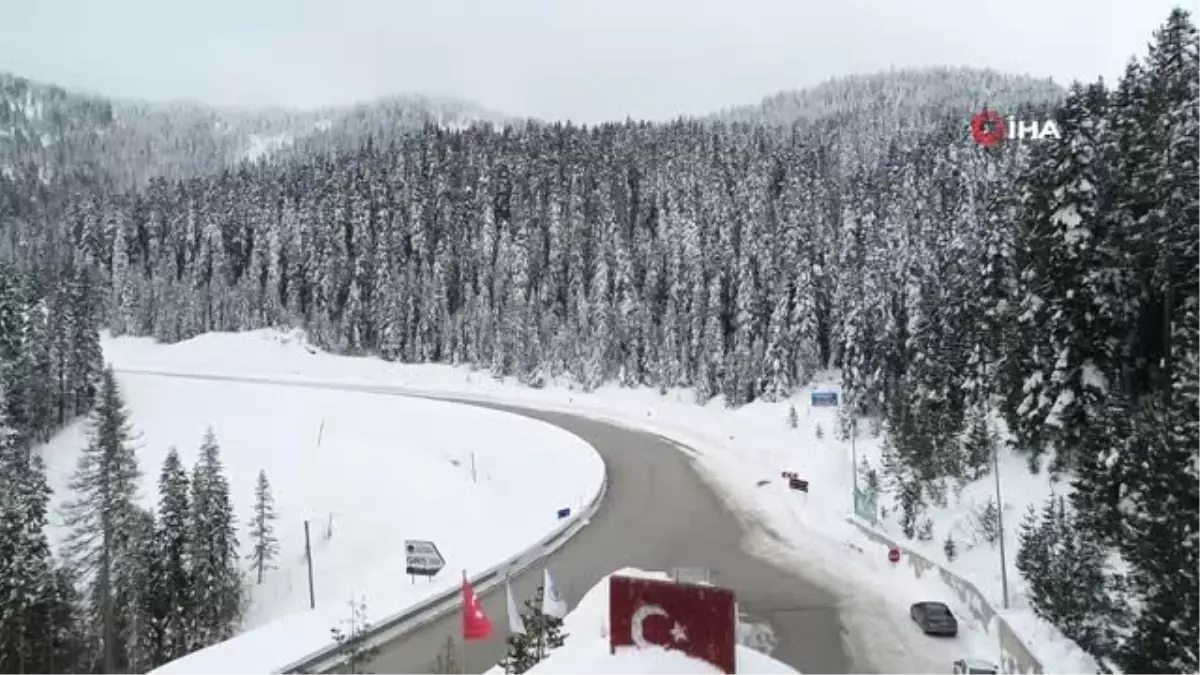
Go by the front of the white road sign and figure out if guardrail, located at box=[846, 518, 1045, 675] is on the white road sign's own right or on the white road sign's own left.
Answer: on the white road sign's own left

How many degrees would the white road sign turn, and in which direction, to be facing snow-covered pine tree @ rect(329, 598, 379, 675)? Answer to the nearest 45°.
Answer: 0° — it already faces it

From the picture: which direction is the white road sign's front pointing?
toward the camera

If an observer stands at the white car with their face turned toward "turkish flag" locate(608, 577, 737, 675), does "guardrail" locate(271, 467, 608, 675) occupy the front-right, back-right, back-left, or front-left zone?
front-right

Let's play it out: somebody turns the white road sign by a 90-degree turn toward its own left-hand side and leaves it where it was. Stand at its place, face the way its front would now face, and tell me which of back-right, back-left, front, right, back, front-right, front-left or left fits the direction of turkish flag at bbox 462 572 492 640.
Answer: right

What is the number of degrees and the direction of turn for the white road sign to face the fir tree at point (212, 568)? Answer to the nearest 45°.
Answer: approximately 135° to its right

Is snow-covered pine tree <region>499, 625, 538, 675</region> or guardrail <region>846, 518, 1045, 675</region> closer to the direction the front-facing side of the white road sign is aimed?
the snow-covered pine tree

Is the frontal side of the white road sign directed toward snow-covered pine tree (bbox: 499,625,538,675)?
yes

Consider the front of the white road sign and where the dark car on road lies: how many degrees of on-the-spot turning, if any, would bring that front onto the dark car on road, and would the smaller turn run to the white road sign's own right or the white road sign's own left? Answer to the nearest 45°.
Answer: approximately 45° to the white road sign's own left
